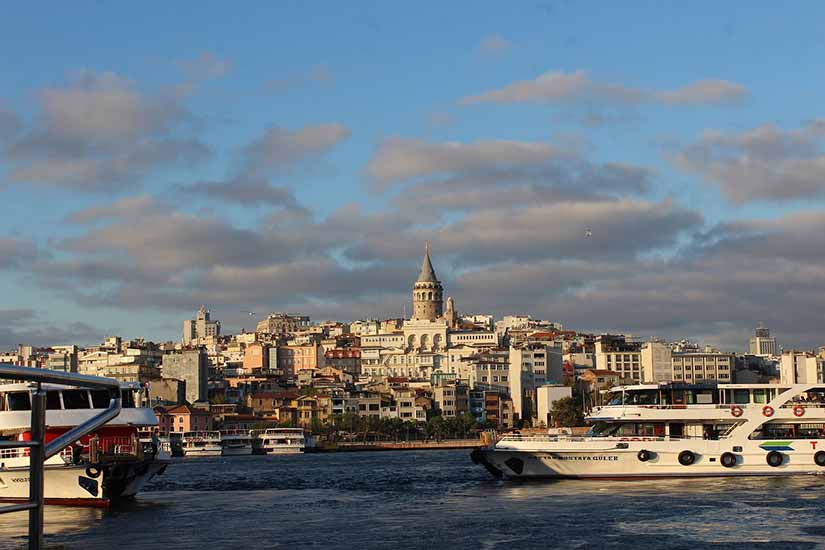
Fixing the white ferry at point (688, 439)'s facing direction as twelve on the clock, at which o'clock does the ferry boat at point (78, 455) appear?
The ferry boat is roughly at 11 o'clock from the white ferry.

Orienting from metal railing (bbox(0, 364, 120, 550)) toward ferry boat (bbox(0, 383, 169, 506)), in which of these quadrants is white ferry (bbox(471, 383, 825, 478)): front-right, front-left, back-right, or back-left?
front-right

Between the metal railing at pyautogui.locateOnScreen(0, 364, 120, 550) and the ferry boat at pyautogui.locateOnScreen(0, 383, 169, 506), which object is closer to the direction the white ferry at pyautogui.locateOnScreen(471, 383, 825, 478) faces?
the ferry boat

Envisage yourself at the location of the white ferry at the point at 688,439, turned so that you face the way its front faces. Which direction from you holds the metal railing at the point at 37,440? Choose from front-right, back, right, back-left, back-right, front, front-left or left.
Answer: left

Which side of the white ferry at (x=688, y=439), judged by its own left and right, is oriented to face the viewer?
left

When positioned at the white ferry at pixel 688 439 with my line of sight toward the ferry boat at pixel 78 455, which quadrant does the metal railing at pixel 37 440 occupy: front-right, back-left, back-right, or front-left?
front-left
